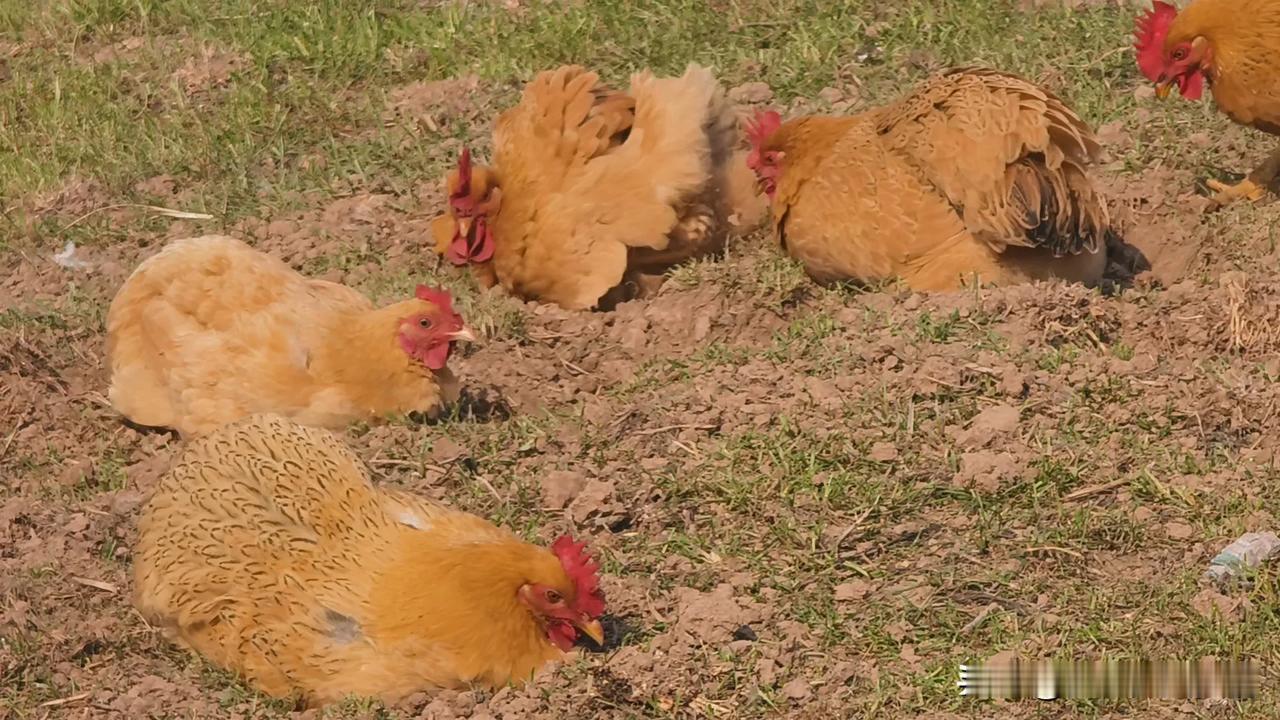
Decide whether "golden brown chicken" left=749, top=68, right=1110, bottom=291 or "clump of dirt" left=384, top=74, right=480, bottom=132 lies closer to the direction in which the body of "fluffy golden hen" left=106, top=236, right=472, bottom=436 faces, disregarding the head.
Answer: the golden brown chicken

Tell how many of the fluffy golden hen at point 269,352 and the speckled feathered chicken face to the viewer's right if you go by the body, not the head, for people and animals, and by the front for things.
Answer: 2

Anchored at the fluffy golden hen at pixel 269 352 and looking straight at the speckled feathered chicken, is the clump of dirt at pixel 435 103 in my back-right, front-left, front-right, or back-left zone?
back-left

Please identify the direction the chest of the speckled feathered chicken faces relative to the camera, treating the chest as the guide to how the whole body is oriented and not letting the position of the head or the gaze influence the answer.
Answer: to the viewer's right

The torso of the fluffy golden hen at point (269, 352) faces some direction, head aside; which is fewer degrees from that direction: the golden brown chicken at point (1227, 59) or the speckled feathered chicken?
the golden brown chicken

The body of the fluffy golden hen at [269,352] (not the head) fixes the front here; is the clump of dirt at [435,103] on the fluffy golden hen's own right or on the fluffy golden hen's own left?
on the fluffy golden hen's own left

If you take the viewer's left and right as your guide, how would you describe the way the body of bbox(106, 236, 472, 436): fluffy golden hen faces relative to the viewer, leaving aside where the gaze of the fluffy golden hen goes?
facing to the right of the viewer

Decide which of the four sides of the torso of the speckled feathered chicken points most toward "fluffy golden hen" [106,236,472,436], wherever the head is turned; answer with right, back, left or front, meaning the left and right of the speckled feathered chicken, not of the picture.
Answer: left

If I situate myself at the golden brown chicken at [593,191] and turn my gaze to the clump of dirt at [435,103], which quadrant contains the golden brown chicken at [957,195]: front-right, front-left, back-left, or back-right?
back-right

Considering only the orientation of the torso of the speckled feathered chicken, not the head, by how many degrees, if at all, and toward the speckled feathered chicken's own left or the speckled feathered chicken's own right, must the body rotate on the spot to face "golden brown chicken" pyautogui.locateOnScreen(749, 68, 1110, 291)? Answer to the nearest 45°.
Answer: approximately 45° to the speckled feathered chicken's own left
